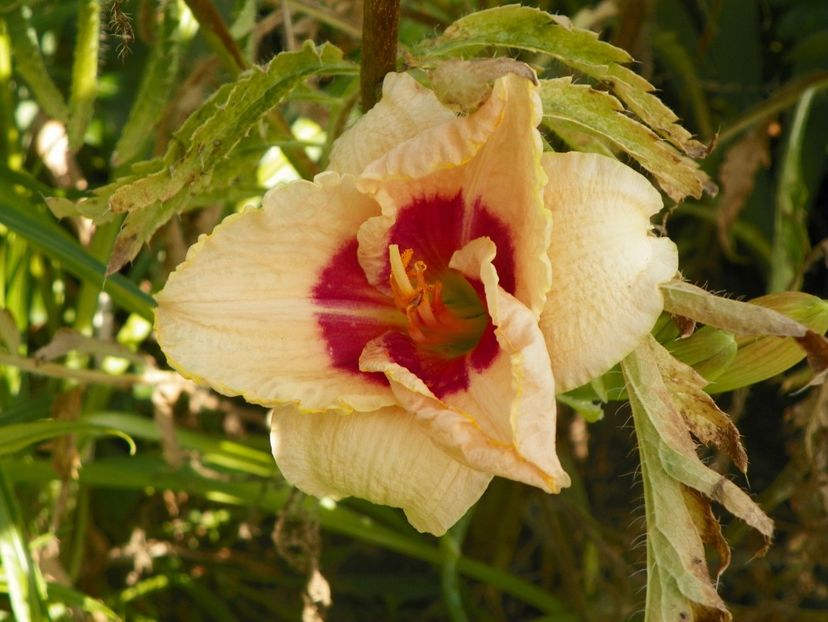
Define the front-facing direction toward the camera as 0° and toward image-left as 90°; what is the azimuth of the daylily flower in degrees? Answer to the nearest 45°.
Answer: approximately 0°

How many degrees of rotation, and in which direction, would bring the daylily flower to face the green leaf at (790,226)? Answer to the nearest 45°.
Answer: approximately 135° to its left
